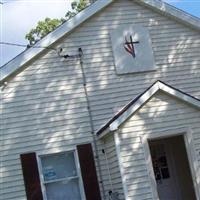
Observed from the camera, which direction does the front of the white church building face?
facing the viewer

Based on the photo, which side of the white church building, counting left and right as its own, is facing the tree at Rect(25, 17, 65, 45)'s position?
back

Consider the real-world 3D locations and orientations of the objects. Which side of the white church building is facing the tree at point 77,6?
back
